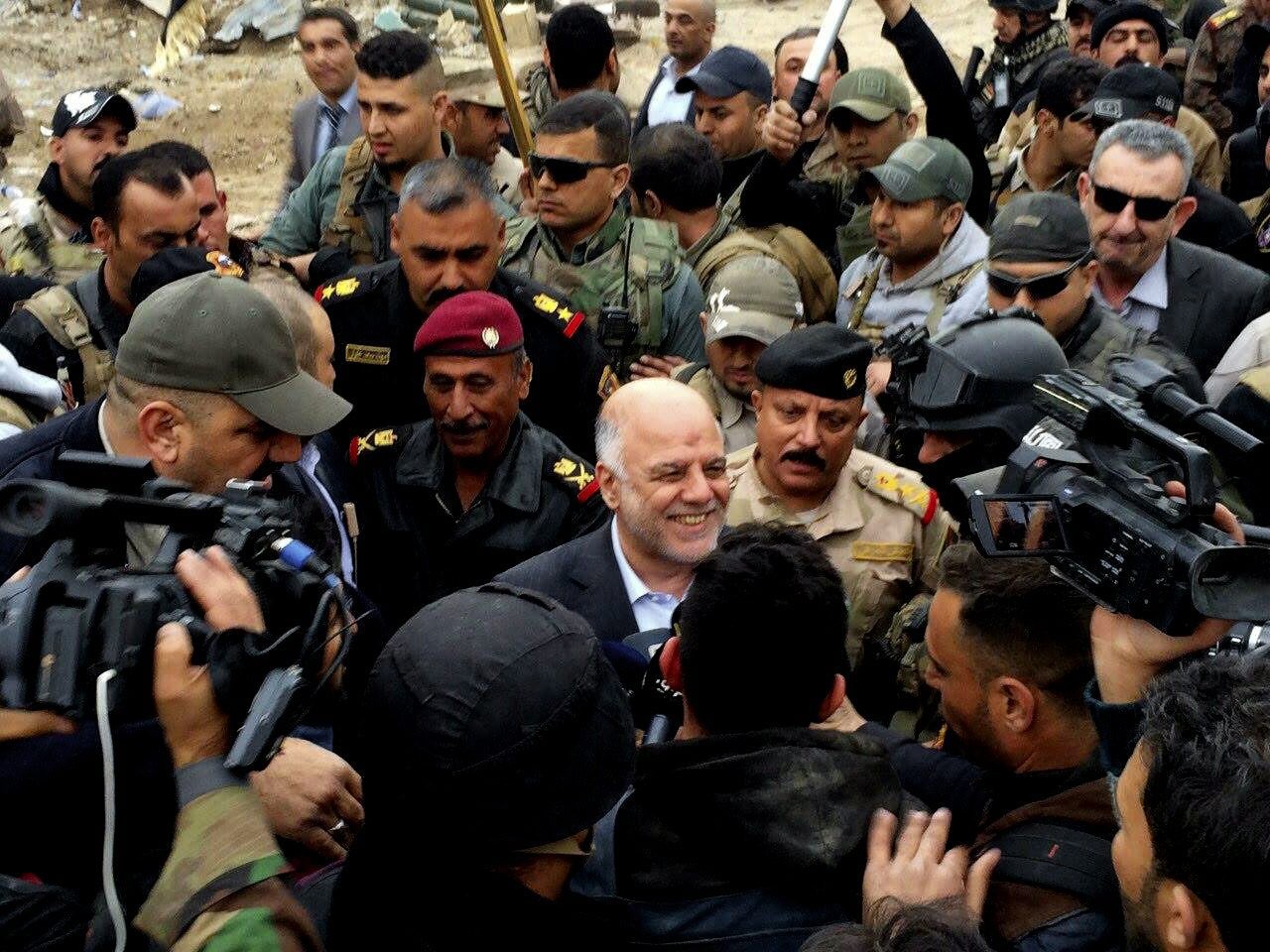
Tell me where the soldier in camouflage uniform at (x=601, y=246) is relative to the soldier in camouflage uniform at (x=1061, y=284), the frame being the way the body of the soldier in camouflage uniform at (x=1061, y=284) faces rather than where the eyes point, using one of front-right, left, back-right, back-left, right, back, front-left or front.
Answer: front-right

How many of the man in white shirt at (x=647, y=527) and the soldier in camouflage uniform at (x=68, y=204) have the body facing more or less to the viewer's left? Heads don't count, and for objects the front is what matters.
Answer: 0

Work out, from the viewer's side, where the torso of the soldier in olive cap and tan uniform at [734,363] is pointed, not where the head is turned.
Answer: toward the camera

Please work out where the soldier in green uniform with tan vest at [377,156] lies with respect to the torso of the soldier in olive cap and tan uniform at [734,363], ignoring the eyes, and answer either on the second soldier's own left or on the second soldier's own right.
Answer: on the second soldier's own right

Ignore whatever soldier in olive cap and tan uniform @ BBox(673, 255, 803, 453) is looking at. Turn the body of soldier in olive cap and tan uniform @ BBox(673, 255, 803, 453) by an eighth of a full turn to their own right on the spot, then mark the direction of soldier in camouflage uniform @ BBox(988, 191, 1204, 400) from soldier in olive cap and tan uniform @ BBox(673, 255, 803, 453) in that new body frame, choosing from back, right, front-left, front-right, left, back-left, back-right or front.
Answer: back-left

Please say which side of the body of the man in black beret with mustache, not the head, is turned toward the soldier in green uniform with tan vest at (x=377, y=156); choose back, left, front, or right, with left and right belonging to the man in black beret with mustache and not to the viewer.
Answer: right

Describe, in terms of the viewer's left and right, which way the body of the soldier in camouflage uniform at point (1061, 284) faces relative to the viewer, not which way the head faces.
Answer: facing the viewer and to the left of the viewer

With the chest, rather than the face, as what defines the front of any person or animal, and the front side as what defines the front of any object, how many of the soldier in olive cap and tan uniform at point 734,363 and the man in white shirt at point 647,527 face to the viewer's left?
0

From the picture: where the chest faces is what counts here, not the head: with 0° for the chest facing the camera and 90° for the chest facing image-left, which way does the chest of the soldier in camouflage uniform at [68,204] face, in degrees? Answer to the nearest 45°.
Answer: approximately 315°

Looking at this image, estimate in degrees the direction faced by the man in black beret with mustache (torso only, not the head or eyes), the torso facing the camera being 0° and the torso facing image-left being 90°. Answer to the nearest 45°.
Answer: approximately 45°
